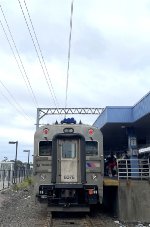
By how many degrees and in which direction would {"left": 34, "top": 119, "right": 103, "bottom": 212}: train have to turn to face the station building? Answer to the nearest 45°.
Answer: approximately 135° to its left

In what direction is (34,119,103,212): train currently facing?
toward the camera

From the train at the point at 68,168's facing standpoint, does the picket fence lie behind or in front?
behind
